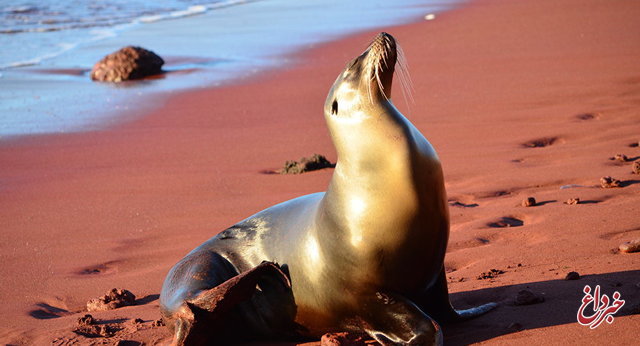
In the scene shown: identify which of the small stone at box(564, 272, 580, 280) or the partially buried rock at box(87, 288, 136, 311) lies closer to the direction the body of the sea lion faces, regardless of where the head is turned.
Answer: the small stone

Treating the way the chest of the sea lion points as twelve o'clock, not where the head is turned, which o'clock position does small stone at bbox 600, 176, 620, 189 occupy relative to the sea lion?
The small stone is roughly at 9 o'clock from the sea lion.

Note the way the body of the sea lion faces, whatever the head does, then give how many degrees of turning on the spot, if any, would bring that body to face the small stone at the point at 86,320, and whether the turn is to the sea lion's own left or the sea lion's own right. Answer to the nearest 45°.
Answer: approximately 180°

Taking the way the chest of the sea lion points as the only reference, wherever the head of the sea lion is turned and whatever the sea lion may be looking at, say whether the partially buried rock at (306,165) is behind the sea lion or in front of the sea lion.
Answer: behind

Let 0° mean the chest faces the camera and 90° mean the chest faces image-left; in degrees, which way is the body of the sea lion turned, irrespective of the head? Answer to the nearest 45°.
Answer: approximately 315°

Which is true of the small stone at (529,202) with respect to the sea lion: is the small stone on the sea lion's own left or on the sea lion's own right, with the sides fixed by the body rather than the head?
on the sea lion's own left

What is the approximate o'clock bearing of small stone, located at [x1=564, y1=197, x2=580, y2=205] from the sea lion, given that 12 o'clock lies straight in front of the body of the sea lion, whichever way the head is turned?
The small stone is roughly at 9 o'clock from the sea lion.

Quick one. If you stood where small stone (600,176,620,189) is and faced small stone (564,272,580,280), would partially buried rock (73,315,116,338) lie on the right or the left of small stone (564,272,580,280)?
right

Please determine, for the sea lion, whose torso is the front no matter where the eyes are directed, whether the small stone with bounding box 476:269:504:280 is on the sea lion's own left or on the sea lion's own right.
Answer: on the sea lion's own left

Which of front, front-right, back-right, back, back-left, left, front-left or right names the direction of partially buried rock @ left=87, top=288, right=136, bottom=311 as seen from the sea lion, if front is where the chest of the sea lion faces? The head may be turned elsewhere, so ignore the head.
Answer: back

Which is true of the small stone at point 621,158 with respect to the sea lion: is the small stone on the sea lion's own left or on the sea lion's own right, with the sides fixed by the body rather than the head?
on the sea lion's own left

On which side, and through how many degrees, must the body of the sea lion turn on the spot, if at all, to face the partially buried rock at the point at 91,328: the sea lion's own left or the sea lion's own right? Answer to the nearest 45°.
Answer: approximately 180°
